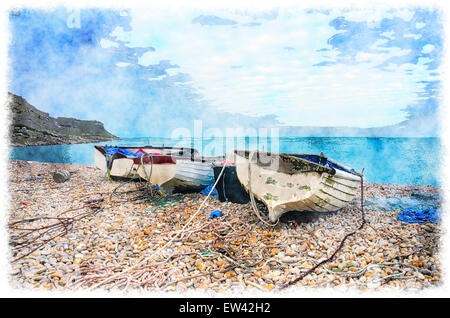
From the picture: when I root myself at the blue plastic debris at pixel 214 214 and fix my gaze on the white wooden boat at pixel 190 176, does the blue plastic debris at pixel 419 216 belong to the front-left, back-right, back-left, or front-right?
back-right

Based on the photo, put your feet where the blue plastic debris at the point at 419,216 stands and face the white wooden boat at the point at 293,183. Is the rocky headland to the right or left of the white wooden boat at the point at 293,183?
right

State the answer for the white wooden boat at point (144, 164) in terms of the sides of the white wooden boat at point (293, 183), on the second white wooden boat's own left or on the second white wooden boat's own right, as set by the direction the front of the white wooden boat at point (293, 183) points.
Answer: on the second white wooden boat's own left

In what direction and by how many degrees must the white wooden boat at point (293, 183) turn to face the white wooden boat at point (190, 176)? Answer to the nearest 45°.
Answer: approximately 90° to its left

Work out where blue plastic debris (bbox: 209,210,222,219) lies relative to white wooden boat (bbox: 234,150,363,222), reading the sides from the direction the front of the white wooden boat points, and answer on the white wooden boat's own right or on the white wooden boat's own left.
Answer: on the white wooden boat's own left
